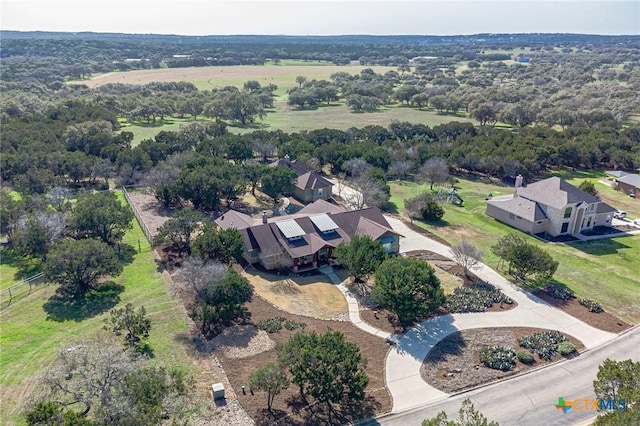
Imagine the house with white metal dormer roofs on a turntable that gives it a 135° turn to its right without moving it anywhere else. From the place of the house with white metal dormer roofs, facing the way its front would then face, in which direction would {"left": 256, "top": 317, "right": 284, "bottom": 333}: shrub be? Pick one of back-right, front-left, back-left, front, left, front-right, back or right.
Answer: left

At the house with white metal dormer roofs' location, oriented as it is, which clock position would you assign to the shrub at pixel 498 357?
The shrub is roughly at 12 o'clock from the house with white metal dormer roofs.

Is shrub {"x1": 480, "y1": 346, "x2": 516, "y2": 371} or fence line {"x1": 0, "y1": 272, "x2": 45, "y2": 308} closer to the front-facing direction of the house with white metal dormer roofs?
the shrub

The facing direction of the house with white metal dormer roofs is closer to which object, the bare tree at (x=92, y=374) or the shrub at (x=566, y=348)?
the shrub

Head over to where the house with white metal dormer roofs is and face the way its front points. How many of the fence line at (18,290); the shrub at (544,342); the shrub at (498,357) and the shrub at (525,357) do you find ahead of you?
3

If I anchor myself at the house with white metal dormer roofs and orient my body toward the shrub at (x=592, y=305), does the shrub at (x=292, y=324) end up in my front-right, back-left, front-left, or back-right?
front-right

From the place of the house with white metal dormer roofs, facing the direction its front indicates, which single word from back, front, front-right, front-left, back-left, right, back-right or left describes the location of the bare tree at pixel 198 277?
right

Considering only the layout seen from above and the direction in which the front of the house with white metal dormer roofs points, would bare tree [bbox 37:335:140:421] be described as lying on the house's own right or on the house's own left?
on the house's own right

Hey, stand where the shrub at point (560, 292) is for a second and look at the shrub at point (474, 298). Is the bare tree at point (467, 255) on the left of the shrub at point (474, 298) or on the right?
right

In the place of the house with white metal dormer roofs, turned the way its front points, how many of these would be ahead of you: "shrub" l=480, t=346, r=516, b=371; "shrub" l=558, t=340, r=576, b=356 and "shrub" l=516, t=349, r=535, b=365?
3

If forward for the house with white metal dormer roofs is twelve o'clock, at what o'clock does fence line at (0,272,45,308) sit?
The fence line is roughly at 4 o'clock from the house with white metal dormer roofs.

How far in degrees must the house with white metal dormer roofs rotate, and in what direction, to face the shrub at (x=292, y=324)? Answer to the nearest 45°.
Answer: approximately 45° to its right

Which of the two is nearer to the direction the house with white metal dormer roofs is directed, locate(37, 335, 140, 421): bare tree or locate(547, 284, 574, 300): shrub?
the shrub

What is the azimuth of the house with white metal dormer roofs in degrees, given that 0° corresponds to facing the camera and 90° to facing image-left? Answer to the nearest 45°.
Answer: approximately 315°

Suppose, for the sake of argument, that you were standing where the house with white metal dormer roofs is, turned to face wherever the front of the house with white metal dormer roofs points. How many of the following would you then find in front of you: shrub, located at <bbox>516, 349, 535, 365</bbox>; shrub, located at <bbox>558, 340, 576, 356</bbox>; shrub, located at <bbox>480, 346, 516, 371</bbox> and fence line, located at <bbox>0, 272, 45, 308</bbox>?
3

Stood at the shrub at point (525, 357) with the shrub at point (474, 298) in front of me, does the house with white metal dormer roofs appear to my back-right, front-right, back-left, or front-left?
front-left

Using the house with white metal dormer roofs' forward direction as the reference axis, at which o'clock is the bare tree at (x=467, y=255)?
The bare tree is roughly at 11 o'clock from the house with white metal dormer roofs.

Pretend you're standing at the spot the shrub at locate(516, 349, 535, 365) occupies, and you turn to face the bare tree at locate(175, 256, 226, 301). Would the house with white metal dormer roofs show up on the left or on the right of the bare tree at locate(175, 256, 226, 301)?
right
